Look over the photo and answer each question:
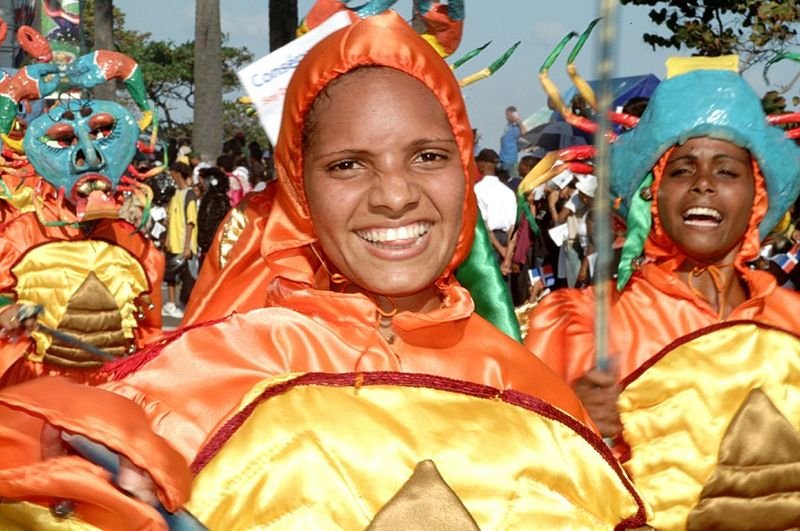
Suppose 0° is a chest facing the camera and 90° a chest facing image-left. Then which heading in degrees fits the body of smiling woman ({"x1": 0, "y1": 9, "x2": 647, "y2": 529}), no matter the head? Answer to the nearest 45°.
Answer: approximately 0°

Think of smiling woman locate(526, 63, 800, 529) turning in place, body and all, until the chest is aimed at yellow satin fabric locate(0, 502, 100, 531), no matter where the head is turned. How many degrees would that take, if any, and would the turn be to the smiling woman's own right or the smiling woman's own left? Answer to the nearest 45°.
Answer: approximately 45° to the smiling woman's own right

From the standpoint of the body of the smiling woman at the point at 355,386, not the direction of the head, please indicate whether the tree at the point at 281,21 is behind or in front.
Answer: behind

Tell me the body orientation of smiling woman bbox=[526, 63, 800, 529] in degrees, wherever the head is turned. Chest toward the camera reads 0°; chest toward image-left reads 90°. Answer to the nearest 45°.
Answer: approximately 0°

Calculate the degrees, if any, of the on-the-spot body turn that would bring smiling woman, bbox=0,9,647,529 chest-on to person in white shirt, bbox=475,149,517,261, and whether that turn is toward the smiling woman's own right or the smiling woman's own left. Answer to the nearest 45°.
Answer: approximately 180°

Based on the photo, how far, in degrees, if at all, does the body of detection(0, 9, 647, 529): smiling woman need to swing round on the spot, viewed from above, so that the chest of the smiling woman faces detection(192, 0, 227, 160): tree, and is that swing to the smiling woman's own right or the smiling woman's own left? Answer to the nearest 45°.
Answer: approximately 180°

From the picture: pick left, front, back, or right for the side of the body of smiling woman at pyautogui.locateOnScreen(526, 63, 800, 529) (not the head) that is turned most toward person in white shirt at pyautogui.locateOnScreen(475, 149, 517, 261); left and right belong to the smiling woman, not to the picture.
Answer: back

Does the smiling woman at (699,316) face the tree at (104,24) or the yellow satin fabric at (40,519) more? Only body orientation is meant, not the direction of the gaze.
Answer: the yellow satin fabric

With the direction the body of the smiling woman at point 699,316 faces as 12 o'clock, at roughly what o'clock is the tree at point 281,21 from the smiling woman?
The tree is roughly at 5 o'clock from the smiling woman.

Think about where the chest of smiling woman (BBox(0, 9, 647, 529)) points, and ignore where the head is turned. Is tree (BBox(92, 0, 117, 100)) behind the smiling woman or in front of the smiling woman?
behind

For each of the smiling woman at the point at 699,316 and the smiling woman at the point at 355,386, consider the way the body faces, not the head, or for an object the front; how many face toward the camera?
2
